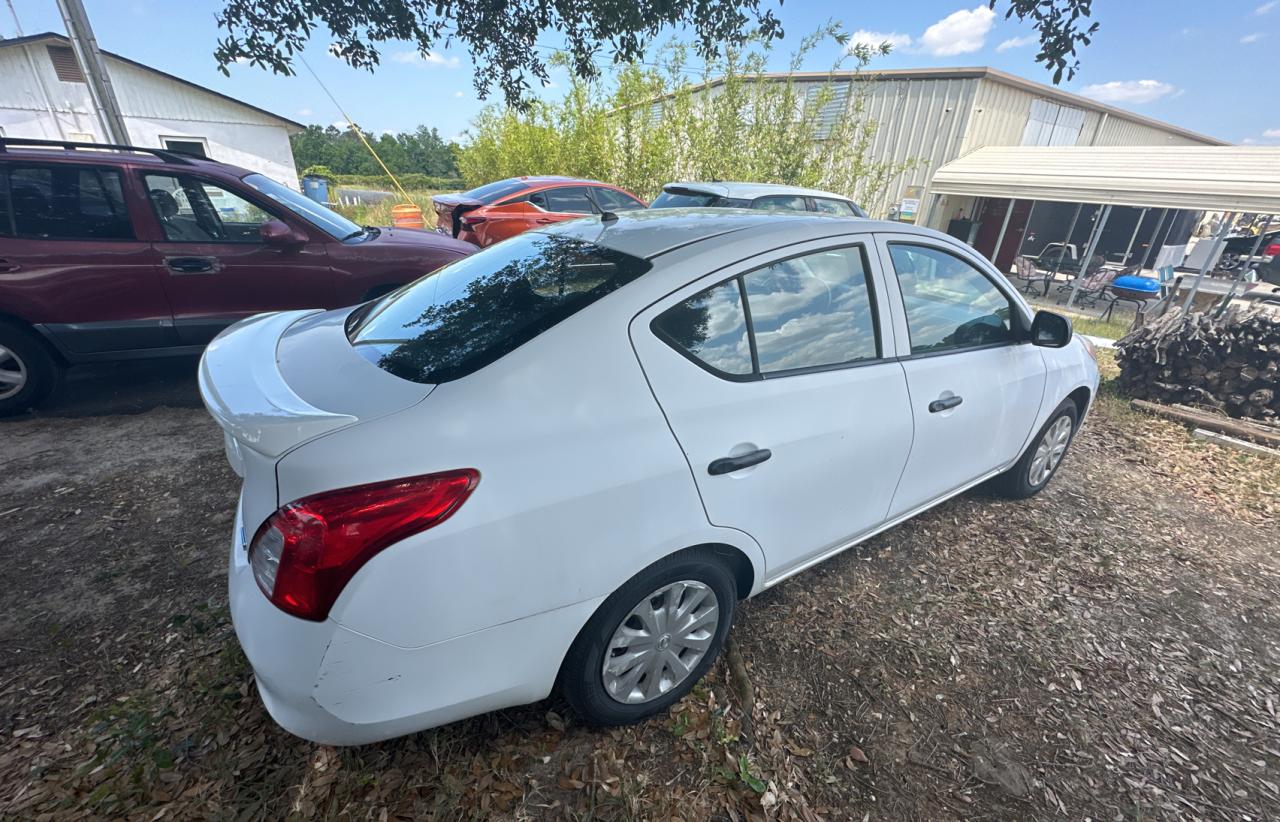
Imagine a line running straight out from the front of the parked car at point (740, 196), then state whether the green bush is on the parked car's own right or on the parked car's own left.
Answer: on the parked car's own left

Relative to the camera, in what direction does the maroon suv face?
facing to the right of the viewer

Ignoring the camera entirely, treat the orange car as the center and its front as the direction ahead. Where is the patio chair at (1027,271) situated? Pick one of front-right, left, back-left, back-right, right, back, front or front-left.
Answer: front-right

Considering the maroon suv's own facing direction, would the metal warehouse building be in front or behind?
in front

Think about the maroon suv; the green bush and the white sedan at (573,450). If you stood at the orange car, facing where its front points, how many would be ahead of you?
1

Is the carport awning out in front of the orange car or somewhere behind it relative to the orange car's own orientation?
in front

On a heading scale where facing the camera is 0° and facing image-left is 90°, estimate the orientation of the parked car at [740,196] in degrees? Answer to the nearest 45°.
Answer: approximately 225°

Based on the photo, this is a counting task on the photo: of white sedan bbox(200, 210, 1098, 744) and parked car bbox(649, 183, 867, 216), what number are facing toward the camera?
0

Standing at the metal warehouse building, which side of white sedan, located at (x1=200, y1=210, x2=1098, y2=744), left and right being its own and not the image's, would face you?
front

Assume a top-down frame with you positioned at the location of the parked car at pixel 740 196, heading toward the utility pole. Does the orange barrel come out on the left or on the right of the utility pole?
right

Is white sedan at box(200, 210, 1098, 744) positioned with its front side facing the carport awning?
yes

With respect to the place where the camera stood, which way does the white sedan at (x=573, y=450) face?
facing away from the viewer and to the right of the viewer
